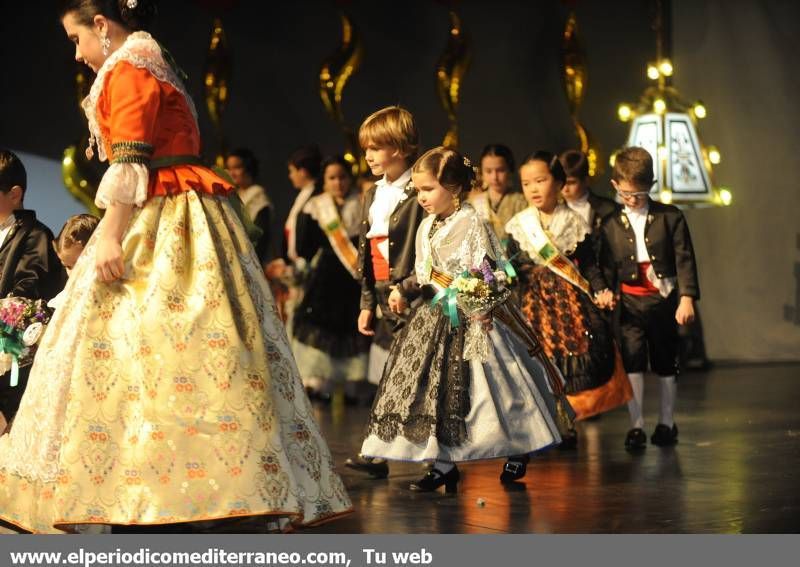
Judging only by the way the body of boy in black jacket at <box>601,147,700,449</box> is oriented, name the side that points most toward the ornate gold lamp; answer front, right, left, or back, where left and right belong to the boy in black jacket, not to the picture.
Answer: back

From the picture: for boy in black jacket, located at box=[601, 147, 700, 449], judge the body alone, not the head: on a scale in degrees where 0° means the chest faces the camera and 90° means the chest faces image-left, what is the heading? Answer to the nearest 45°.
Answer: approximately 0°

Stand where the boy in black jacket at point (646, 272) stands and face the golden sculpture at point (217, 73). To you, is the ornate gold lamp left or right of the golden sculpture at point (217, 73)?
right

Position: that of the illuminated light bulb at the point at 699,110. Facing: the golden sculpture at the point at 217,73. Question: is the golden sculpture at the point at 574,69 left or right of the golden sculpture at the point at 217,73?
right

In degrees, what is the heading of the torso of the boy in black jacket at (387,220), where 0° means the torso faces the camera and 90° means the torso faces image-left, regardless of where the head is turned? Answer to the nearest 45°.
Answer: approximately 45°
